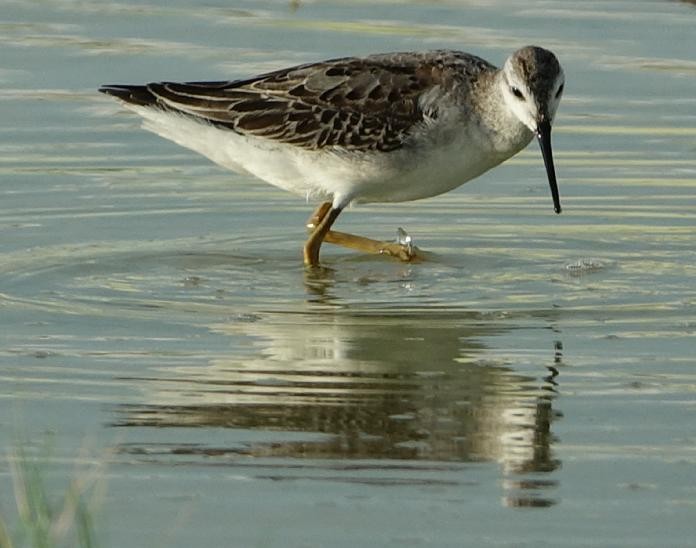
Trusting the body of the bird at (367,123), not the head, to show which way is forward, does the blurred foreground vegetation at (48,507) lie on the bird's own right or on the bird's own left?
on the bird's own right

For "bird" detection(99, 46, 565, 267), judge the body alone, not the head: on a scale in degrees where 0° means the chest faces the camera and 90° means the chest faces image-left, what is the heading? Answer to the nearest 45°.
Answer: approximately 270°
